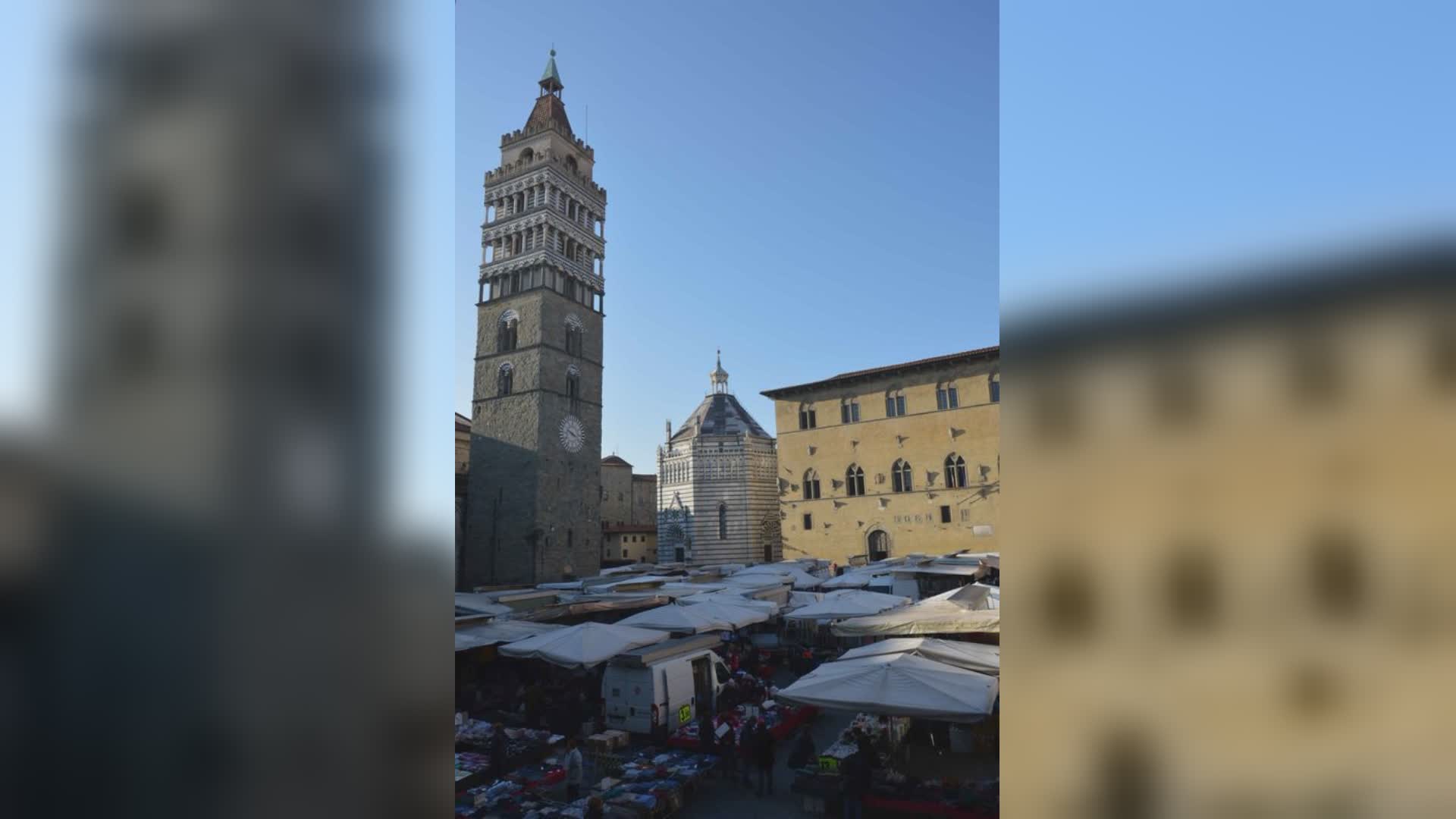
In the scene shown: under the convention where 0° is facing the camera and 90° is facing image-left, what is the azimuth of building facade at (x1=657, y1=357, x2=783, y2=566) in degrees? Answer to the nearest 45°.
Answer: approximately 45°

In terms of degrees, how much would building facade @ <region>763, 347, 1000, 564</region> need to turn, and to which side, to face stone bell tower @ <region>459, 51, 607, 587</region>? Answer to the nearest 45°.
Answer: approximately 45° to its right

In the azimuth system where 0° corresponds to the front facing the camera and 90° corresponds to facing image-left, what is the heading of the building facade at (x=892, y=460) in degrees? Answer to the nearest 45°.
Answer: approximately 45°

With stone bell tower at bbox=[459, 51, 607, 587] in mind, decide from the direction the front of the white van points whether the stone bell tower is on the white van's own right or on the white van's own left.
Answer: on the white van's own left

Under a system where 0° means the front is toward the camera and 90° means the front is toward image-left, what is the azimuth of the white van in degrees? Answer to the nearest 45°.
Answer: approximately 225°
